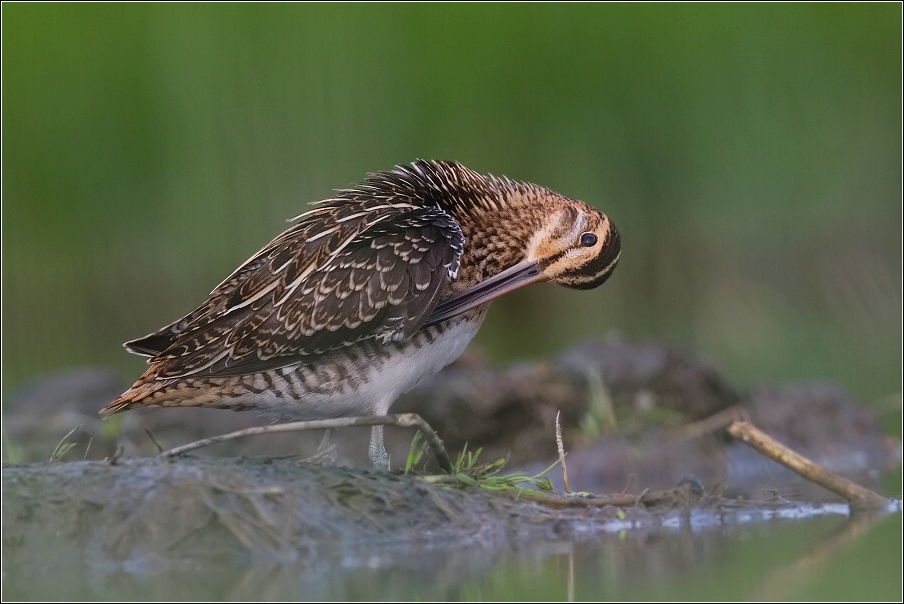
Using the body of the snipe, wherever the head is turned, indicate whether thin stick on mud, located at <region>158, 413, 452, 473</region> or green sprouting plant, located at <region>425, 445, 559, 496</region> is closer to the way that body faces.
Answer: the green sprouting plant

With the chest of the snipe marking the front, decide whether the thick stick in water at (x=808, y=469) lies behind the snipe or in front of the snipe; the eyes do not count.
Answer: in front

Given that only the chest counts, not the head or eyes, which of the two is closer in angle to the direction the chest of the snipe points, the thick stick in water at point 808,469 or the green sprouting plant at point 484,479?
the thick stick in water

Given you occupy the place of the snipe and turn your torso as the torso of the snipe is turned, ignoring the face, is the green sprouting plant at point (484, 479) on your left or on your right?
on your right

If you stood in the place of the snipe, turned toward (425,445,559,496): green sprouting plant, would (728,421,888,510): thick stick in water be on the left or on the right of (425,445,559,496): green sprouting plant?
left

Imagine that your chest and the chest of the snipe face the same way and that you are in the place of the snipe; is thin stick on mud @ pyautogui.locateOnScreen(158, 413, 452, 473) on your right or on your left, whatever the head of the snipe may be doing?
on your right

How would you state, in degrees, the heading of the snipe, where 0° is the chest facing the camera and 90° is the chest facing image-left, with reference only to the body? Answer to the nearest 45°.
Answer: approximately 270°
